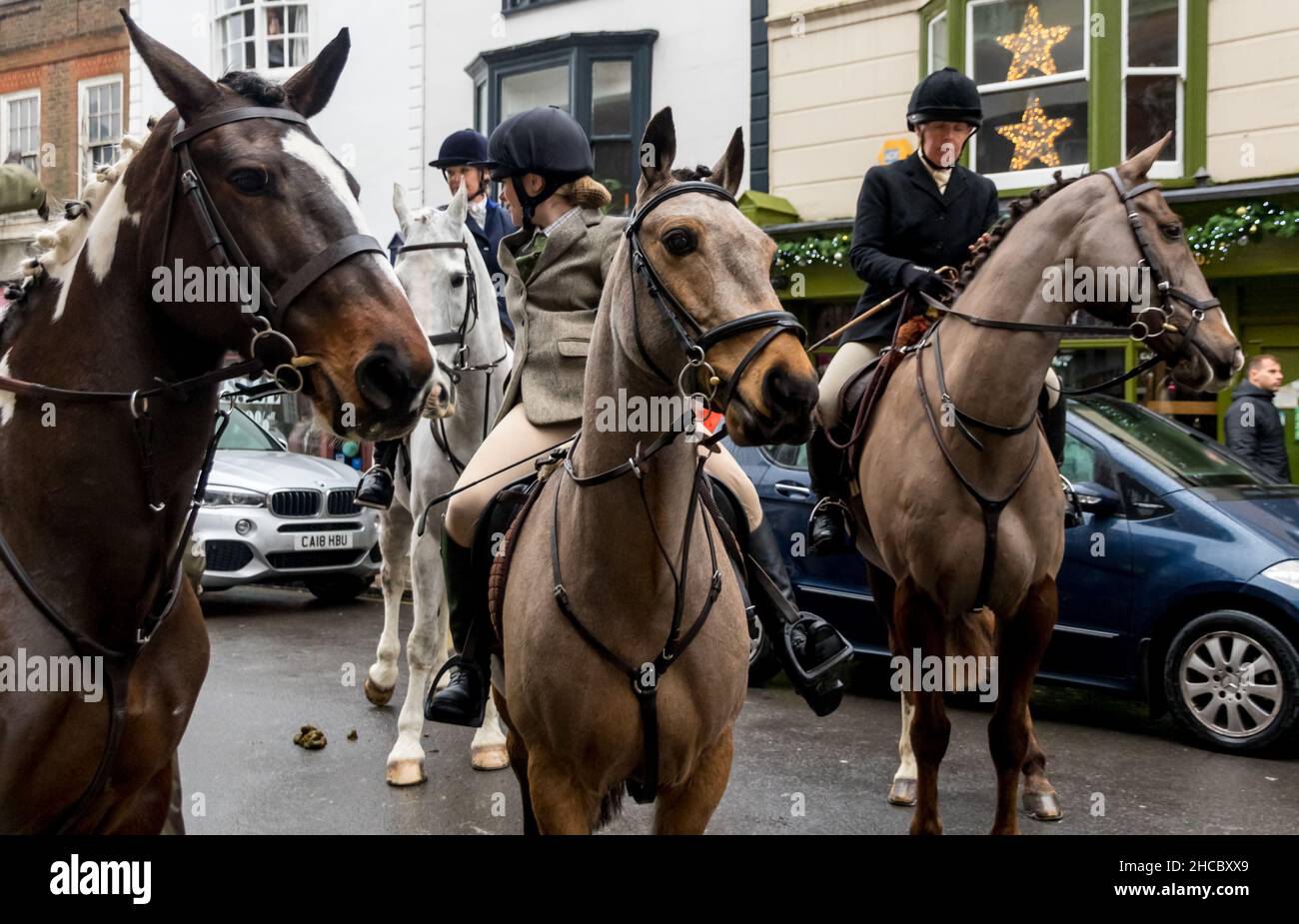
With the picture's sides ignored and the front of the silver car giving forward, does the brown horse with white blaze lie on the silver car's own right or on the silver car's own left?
on the silver car's own right

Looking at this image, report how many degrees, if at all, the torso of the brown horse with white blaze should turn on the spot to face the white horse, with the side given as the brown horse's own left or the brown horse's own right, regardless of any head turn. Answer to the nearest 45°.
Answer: approximately 135° to the brown horse's own left

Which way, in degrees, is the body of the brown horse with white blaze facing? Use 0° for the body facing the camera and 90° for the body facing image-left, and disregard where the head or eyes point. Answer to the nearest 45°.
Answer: approximately 315°

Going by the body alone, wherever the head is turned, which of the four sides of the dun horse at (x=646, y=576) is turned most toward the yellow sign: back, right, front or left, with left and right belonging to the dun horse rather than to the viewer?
back

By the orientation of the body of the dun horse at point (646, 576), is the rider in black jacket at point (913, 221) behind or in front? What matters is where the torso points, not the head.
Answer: behind
